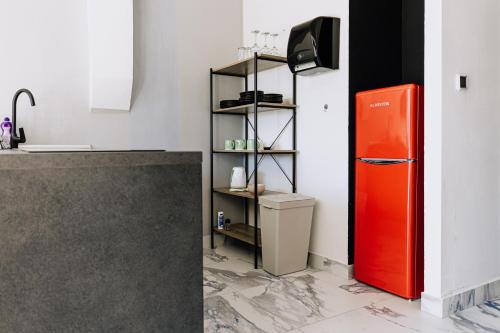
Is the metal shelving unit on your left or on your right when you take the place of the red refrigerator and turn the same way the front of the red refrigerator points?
on your right

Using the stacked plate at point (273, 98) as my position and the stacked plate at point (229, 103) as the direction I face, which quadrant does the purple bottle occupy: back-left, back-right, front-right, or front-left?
front-left

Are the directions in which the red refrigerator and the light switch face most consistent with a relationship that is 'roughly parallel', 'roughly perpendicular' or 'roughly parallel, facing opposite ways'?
roughly perpendicular

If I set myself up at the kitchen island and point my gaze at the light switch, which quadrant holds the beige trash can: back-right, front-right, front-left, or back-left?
front-left

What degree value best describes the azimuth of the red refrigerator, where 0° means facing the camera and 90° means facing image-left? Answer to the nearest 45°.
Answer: approximately 45°

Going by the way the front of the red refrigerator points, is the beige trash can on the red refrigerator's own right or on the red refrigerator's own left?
on the red refrigerator's own right

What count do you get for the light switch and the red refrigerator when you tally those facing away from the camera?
0

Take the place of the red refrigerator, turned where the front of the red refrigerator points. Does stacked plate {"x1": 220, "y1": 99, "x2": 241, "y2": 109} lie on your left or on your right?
on your right
